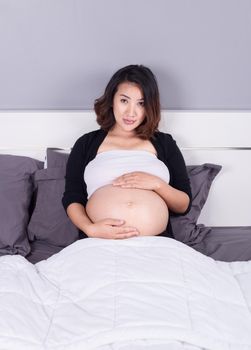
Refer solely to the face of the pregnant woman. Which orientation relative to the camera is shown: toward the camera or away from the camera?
toward the camera

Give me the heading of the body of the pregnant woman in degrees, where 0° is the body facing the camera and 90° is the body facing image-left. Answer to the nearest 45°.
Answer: approximately 0°
